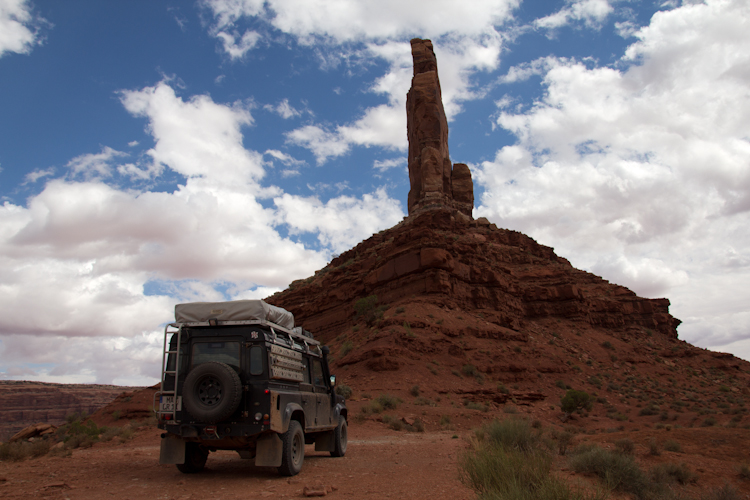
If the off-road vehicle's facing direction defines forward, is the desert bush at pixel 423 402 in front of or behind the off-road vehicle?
in front

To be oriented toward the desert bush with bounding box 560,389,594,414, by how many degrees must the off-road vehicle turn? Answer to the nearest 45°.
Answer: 0° — it already faces it

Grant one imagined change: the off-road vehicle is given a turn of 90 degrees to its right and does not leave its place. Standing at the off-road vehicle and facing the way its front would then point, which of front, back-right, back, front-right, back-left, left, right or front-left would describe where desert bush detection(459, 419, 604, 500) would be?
front

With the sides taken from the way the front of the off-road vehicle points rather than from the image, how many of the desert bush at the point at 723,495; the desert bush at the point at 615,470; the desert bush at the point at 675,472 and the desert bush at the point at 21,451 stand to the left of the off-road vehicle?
1

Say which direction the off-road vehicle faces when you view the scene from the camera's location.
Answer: facing away from the viewer and to the right of the viewer

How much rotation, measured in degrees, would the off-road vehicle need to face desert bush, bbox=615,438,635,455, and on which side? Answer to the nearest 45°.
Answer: approximately 45° to its right

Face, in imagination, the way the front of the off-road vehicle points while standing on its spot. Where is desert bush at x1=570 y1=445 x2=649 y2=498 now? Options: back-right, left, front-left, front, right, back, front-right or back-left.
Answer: front-right

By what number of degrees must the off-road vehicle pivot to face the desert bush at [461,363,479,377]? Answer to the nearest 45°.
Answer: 0° — it already faces it

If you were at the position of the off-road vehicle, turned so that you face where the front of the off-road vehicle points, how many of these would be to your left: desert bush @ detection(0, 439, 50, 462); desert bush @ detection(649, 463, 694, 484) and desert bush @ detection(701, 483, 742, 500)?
1
